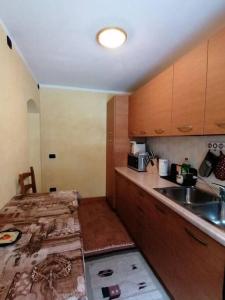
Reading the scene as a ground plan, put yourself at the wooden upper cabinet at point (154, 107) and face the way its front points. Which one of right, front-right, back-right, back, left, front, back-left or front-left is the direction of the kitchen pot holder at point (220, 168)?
left

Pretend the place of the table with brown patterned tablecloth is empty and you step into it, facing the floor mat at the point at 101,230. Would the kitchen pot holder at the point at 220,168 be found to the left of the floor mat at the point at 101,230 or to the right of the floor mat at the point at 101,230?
right

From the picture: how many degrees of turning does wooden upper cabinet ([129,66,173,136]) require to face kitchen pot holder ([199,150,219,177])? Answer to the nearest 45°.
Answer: approximately 90° to its left

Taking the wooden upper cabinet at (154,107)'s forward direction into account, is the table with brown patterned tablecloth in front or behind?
in front

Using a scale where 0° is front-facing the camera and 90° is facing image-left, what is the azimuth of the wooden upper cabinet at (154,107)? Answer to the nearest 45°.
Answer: approximately 45°
